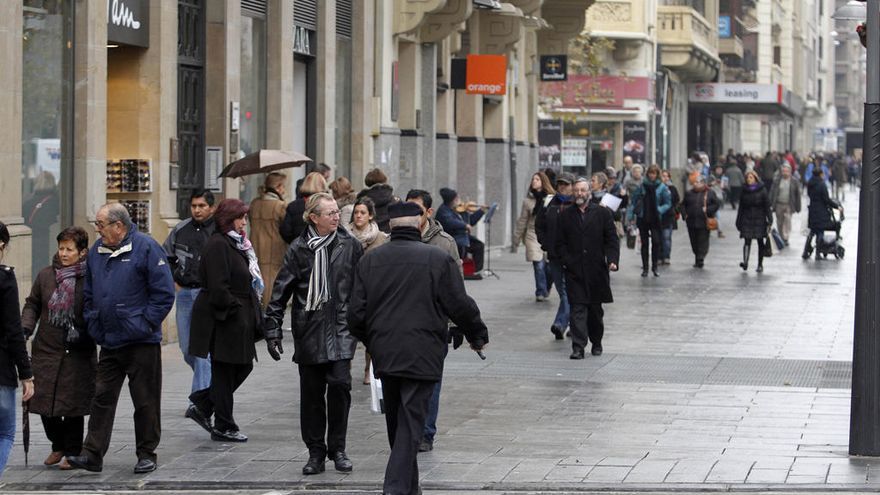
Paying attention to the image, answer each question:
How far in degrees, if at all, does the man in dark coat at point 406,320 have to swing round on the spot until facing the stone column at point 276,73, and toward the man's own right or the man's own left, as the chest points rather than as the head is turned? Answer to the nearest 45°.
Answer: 0° — they already face it

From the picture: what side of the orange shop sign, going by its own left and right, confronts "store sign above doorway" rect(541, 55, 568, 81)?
back

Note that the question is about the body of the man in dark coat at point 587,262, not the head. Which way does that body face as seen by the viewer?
toward the camera

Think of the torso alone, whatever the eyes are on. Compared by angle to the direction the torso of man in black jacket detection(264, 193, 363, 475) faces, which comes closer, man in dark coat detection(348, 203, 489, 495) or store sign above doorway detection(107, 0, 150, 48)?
the man in dark coat

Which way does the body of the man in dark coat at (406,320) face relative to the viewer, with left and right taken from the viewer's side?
facing away from the viewer

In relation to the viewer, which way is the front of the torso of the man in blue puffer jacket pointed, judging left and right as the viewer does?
facing the viewer and to the left of the viewer

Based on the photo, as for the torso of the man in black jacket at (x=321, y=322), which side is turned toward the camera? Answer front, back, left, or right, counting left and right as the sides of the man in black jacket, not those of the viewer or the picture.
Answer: front

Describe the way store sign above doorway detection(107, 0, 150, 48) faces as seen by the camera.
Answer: facing the viewer and to the right of the viewer

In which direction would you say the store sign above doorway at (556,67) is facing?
toward the camera

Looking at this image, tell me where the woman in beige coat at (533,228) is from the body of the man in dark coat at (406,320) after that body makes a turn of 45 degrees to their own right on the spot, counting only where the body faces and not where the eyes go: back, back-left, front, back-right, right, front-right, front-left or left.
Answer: front-left

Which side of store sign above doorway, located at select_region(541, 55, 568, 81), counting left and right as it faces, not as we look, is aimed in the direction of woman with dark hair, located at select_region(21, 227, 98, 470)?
front
